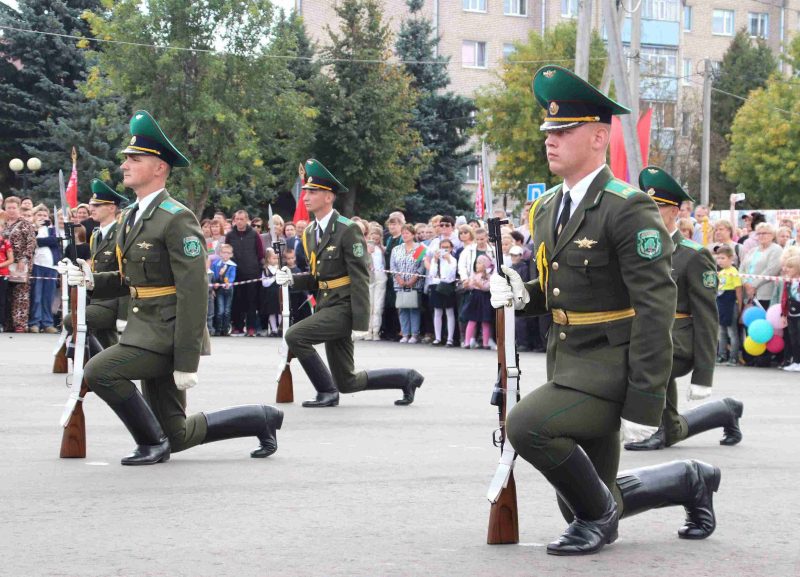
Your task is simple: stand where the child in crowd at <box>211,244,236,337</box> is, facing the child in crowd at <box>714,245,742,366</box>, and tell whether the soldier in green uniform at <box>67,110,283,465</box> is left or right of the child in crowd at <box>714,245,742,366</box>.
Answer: right

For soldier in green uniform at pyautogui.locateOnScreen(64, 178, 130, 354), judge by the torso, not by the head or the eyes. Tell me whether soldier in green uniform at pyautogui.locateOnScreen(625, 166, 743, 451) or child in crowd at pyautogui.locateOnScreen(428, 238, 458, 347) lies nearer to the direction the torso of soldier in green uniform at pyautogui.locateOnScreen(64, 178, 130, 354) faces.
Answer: the soldier in green uniform

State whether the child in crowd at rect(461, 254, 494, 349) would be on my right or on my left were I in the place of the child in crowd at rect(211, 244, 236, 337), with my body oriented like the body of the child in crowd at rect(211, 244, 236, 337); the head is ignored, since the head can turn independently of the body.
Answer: on my left

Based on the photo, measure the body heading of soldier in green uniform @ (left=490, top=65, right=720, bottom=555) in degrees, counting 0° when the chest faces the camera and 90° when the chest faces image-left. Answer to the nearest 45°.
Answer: approximately 45°

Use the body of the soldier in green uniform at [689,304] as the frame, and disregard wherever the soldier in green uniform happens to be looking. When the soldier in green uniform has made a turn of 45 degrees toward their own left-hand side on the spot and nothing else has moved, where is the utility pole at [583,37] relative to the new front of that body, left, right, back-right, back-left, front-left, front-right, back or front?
back

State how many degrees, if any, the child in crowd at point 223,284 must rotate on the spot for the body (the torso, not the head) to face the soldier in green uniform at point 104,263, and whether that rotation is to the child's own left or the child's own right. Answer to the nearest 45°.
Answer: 0° — they already face them

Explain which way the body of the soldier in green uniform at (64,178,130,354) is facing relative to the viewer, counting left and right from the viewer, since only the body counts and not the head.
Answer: facing the viewer and to the left of the viewer

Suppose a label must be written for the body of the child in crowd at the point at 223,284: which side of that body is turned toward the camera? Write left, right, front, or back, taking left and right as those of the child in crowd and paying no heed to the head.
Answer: front

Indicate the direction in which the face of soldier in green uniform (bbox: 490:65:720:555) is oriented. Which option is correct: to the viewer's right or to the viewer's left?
to the viewer's left

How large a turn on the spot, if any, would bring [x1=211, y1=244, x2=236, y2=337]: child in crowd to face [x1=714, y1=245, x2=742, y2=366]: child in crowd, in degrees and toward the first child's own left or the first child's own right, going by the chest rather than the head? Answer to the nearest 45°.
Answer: approximately 45° to the first child's own left

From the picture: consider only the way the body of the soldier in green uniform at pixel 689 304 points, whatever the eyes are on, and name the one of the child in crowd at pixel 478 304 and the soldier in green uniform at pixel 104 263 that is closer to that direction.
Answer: the soldier in green uniform

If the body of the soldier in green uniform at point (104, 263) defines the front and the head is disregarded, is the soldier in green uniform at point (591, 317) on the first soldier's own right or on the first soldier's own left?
on the first soldier's own left

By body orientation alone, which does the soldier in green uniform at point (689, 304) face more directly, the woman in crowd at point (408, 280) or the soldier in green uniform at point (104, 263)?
the soldier in green uniform

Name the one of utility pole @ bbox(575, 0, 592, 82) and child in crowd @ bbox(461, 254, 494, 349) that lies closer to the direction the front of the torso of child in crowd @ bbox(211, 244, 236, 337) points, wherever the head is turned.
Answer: the child in crowd

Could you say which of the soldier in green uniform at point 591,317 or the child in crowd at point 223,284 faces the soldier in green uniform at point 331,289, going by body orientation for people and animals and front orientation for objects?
the child in crowd

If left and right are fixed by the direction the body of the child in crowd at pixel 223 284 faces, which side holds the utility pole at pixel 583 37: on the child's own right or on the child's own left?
on the child's own left

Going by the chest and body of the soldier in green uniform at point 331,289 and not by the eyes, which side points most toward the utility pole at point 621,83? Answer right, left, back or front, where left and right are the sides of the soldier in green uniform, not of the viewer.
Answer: back

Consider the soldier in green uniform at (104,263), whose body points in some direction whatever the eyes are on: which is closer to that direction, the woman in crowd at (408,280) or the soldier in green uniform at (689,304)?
the soldier in green uniform
